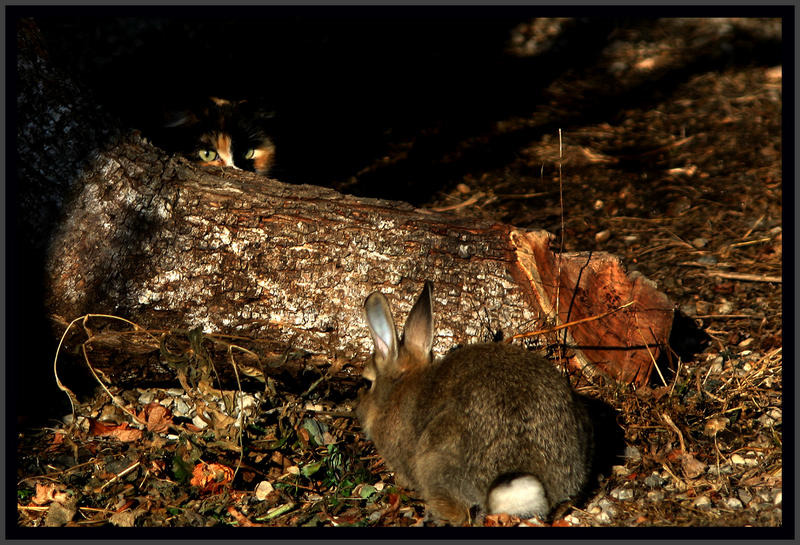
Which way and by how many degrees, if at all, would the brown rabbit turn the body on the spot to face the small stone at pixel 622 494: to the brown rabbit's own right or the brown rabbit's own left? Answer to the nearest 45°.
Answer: approximately 90° to the brown rabbit's own right

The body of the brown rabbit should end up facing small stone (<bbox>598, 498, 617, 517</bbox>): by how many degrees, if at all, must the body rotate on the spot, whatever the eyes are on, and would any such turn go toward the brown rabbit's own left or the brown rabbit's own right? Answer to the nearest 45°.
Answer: approximately 90° to the brown rabbit's own right

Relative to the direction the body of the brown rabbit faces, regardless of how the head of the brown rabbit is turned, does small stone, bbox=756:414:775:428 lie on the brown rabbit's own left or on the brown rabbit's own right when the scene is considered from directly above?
on the brown rabbit's own right

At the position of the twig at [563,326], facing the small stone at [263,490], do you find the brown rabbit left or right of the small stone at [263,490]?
left

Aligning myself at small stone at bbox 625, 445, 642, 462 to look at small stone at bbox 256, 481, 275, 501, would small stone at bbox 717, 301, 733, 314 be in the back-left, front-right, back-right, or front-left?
back-right

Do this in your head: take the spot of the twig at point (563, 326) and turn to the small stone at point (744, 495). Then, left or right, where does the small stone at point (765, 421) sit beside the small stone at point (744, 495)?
left

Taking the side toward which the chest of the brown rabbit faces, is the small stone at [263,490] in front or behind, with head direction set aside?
in front

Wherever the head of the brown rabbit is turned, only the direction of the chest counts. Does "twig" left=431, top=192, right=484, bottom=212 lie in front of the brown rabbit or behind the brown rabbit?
in front

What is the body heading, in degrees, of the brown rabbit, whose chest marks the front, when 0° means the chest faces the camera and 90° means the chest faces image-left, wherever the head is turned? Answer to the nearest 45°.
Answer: approximately 135°

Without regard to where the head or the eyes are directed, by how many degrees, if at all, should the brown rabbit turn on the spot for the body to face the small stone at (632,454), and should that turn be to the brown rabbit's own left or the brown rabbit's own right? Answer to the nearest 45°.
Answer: approximately 90° to the brown rabbit's own right

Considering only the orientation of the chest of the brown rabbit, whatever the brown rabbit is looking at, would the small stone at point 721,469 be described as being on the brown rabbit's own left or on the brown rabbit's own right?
on the brown rabbit's own right

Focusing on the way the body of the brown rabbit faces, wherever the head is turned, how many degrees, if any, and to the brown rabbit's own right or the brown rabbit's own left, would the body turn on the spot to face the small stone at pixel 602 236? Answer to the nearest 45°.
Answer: approximately 45° to the brown rabbit's own right

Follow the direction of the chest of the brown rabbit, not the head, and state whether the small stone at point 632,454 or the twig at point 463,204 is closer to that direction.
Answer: the twig

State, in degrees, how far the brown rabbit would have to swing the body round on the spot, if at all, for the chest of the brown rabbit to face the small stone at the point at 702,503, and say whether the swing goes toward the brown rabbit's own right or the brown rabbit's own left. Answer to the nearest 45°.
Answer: approximately 135° to the brown rabbit's own right

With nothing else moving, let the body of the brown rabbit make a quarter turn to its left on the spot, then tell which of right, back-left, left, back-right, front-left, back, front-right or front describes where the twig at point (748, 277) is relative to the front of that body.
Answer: back

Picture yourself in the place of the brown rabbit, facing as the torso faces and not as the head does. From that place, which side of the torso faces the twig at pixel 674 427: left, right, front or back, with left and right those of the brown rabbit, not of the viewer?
right
